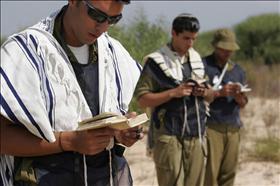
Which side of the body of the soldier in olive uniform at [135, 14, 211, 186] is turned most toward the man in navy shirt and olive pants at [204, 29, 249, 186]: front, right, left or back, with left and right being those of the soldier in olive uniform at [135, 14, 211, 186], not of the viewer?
left

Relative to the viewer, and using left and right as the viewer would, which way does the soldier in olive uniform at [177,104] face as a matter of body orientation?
facing the viewer and to the right of the viewer

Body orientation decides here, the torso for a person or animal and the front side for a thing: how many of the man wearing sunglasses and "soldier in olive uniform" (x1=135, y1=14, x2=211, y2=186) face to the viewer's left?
0

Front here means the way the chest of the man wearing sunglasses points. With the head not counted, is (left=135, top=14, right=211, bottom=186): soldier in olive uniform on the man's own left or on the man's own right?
on the man's own left

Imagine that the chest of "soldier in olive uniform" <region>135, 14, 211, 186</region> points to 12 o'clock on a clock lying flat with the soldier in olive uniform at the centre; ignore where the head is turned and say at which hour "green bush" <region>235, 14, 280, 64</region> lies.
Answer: The green bush is roughly at 8 o'clock from the soldier in olive uniform.

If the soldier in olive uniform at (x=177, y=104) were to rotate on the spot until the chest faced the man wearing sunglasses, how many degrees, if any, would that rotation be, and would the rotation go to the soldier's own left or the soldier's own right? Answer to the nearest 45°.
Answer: approximately 45° to the soldier's own right
